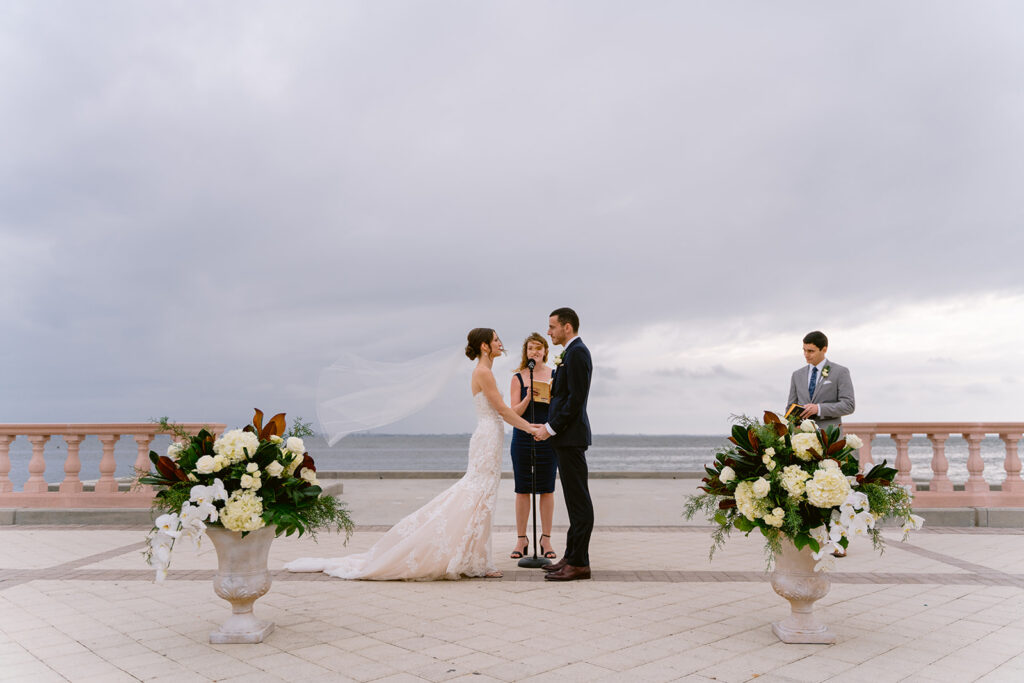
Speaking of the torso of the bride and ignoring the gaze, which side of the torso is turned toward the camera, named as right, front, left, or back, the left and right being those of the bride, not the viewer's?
right

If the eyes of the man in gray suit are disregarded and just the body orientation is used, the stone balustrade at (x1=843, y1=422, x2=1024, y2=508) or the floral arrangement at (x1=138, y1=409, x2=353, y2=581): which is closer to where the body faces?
the floral arrangement

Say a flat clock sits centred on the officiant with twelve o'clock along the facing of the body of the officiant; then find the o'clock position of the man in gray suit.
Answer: The man in gray suit is roughly at 9 o'clock from the officiant.

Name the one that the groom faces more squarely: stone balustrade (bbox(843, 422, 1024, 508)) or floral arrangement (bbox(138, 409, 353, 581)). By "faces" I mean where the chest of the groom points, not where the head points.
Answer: the floral arrangement

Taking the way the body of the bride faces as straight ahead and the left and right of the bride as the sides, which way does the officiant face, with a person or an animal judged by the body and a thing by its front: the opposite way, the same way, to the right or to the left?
to the right

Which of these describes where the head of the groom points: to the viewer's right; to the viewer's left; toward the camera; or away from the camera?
to the viewer's left

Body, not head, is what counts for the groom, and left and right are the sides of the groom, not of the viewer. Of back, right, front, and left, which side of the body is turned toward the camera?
left

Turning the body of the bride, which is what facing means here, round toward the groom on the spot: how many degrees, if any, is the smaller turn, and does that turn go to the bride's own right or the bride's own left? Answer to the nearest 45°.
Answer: approximately 45° to the bride's own right

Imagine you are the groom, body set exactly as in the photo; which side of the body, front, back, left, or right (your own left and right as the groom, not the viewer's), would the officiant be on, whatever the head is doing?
right

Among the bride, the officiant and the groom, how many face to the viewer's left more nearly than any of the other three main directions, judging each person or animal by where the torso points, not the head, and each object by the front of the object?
1

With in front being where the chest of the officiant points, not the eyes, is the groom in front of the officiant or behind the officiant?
in front

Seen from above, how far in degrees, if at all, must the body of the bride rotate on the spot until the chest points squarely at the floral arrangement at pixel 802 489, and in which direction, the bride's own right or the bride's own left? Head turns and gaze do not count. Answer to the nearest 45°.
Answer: approximately 45° to the bride's own right
